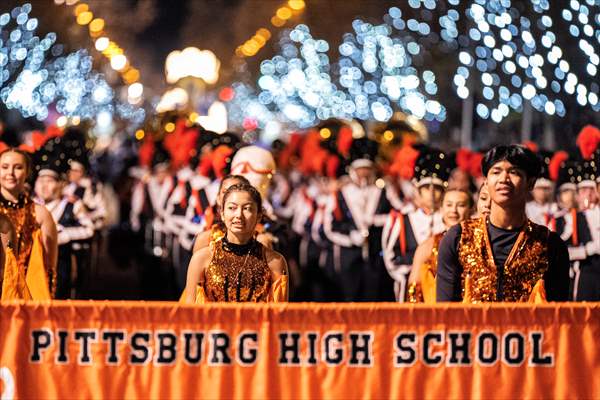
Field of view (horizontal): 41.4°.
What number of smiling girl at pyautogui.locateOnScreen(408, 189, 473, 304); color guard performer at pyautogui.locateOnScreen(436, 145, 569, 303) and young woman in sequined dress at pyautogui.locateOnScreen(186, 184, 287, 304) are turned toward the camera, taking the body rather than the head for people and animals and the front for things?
3

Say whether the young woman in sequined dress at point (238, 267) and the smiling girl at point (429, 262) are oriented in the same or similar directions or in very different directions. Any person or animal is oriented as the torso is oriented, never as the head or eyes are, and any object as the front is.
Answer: same or similar directions

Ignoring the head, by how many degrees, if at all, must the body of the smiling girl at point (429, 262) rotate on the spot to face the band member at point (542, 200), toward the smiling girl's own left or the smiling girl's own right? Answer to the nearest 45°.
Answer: approximately 180°

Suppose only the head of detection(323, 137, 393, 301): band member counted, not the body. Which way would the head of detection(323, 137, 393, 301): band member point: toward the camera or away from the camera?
toward the camera

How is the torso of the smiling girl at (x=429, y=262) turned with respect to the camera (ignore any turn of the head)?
toward the camera

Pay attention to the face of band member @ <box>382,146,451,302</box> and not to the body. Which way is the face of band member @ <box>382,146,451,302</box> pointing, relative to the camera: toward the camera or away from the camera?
toward the camera

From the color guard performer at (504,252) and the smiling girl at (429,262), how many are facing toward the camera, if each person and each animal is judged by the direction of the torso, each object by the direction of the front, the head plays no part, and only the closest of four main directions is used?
2

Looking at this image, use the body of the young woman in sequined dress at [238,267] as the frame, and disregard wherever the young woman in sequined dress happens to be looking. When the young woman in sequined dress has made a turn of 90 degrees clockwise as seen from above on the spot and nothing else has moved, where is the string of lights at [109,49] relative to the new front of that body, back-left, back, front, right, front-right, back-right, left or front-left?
right

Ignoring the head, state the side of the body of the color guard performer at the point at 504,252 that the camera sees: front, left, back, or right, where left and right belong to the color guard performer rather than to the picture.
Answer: front

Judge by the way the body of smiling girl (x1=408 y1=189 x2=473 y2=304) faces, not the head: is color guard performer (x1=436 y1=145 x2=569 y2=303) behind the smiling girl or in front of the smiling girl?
in front

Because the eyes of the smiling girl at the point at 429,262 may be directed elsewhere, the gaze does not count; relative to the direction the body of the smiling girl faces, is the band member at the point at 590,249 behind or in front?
behind

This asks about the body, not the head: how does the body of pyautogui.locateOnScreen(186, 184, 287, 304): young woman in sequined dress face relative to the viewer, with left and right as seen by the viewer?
facing the viewer

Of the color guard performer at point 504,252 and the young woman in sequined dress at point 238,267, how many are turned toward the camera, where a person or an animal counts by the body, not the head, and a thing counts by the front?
2
